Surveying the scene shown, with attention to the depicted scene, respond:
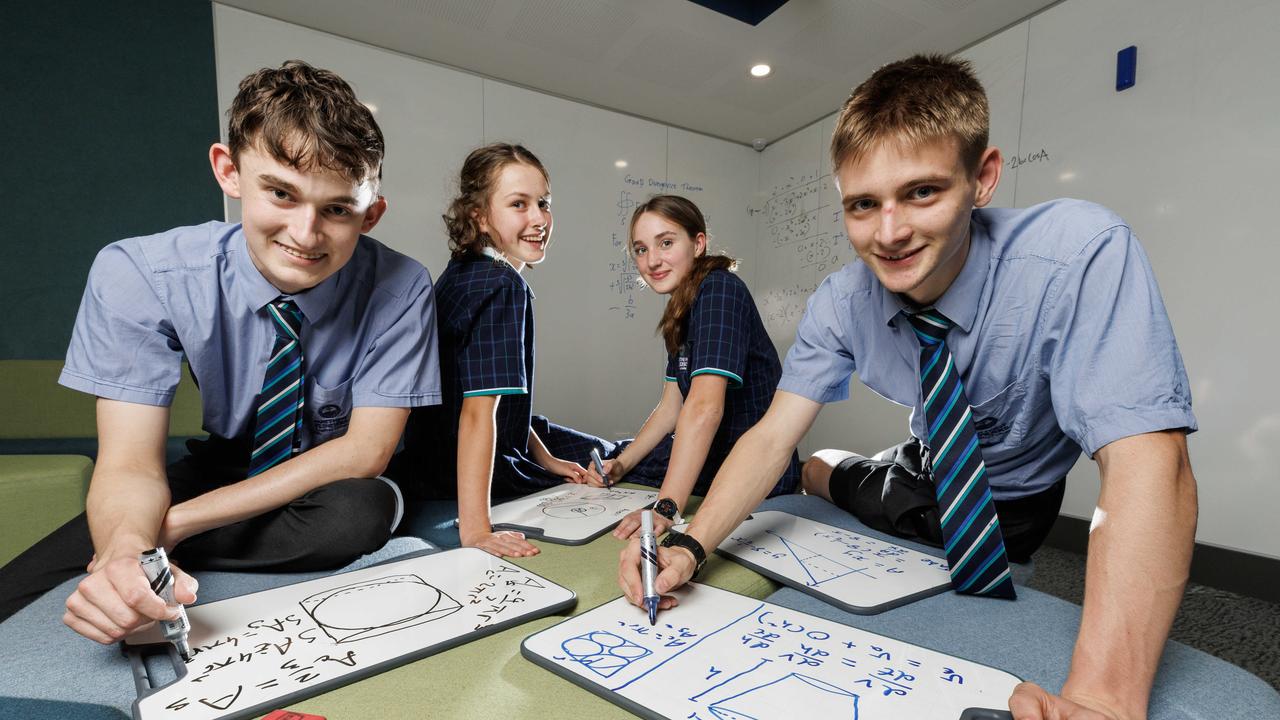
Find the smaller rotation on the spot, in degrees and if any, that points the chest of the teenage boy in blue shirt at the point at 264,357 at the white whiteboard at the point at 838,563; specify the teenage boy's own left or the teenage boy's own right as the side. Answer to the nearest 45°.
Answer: approximately 45° to the teenage boy's own left

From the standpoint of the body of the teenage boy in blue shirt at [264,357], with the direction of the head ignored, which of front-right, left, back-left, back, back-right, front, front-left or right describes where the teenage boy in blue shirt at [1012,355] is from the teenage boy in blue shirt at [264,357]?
front-left

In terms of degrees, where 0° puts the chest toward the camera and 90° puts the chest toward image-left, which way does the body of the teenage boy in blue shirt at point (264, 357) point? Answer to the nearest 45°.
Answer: approximately 0°

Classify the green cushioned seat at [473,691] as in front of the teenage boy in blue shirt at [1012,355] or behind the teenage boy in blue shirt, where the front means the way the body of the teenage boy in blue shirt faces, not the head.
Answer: in front

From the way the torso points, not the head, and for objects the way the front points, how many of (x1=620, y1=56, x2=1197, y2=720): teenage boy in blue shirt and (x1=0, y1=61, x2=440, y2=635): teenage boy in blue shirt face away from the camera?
0
